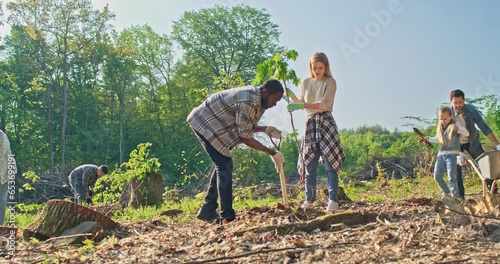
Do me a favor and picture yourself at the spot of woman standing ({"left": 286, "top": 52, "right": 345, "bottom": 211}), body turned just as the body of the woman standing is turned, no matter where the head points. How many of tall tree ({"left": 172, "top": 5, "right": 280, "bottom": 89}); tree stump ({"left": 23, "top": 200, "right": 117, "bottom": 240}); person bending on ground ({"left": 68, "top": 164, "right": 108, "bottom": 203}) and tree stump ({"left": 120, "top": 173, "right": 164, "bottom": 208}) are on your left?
0

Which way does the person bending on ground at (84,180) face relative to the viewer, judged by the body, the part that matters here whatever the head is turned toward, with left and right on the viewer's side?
facing to the right of the viewer

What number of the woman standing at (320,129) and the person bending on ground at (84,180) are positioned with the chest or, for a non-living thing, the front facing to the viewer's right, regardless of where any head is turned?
1

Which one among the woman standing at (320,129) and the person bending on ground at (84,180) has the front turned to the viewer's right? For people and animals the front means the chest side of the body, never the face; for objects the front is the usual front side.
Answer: the person bending on ground

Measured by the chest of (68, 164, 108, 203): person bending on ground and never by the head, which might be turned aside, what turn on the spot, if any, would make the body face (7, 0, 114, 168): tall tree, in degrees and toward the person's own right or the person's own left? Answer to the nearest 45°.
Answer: approximately 90° to the person's own left

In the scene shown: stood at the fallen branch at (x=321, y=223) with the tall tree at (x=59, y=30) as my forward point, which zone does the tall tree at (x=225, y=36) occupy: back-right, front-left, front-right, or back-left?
front-right

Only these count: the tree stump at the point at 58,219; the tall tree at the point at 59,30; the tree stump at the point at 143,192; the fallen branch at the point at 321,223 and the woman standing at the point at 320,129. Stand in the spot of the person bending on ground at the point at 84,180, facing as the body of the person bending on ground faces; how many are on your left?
1

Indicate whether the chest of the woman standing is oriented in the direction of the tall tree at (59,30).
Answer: no

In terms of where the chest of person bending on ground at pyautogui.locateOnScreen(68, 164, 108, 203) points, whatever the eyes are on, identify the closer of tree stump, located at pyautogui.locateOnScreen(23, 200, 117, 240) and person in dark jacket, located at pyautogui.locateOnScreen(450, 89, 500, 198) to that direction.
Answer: the person in dark jacket

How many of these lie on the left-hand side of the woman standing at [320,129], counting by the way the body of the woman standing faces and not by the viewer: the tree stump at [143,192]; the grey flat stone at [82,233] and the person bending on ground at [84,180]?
0

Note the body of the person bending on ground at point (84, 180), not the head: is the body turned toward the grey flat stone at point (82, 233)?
no

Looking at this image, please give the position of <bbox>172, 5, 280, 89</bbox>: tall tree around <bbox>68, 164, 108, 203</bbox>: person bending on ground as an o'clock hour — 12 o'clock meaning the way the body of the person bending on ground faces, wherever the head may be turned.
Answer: The tall tree is roughly at 10 o'clock from the person bending on ground.

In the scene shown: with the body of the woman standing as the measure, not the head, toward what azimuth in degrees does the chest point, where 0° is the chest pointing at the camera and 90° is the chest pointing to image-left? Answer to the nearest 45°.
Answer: approximately 45°

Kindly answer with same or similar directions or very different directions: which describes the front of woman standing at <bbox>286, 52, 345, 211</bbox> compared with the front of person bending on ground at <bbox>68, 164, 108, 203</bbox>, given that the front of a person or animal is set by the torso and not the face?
very different directions

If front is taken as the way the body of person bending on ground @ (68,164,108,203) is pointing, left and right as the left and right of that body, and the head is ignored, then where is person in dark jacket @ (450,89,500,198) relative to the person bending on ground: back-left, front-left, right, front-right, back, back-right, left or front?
front-right
